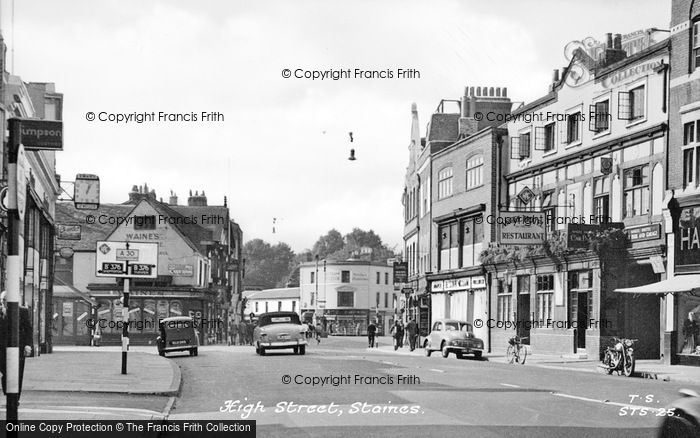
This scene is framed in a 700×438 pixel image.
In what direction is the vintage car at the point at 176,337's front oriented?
away from the camera

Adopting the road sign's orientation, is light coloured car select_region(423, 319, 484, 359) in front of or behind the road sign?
behind

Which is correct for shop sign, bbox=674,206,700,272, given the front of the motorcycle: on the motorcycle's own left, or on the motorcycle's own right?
on the motorcycle's own left

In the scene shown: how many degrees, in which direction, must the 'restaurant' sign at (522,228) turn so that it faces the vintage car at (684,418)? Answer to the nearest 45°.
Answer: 0° — it already faces it
